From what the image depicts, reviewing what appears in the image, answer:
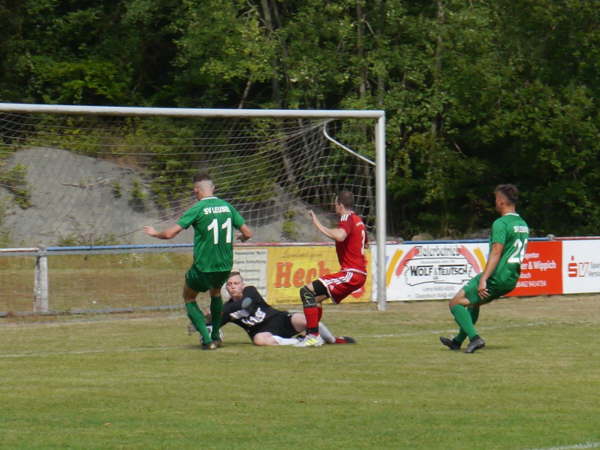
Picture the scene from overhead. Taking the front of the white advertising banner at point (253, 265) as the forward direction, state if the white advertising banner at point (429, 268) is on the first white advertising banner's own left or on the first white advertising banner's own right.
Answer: on the first white advertising banner's own left

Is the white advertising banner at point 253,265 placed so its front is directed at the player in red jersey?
yes

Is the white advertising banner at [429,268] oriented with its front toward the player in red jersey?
yes

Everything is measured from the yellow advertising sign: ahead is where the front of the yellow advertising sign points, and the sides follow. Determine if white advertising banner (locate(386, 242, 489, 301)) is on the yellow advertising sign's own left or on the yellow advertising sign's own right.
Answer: on the yellow advertising sign's own left

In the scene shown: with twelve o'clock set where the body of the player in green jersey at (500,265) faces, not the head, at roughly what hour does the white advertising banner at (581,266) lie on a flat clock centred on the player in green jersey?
The white advertising banner is roughly at 2 o'clock from the player in green jersey.

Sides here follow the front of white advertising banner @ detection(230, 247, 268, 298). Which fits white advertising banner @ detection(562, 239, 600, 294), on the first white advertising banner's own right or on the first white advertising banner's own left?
on the first white advertising banner's own left
